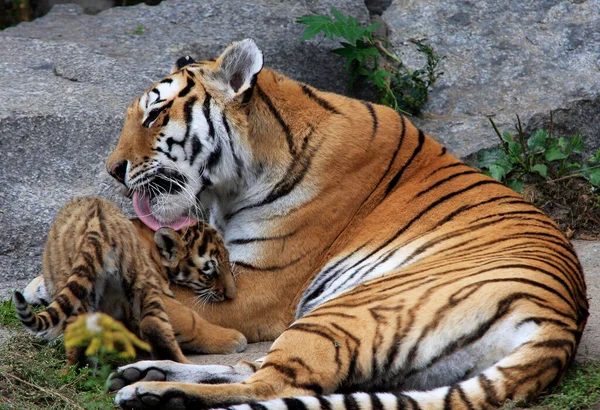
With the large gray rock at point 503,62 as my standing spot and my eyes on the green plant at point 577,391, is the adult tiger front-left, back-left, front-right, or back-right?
front-right

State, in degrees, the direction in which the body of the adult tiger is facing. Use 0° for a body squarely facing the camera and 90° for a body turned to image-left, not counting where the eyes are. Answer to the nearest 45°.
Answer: approximately 90°

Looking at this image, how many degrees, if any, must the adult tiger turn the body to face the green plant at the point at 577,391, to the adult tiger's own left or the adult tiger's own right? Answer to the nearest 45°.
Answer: approximately 135° to the adult tiger's own left

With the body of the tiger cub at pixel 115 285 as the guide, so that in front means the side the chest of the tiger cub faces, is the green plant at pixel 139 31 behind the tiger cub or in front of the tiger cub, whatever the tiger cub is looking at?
in front

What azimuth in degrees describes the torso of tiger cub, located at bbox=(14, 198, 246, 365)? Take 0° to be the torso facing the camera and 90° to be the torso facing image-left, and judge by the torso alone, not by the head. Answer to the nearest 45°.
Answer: approximately 225°

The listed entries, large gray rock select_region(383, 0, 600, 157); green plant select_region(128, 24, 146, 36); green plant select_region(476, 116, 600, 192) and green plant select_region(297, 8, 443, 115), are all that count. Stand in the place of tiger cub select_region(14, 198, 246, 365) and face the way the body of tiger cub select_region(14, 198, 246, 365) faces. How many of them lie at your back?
0

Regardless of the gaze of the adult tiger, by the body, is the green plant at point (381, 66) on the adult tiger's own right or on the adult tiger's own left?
on the adult tiger's own right

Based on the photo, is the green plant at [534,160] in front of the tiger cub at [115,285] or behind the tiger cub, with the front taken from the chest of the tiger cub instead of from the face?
in front

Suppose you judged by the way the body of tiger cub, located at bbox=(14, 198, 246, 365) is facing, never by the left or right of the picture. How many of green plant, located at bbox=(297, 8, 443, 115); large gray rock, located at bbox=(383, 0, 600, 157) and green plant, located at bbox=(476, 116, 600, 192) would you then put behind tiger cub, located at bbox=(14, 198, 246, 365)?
0

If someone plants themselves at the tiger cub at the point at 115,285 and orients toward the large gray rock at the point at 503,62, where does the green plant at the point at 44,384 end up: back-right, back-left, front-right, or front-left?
back-right

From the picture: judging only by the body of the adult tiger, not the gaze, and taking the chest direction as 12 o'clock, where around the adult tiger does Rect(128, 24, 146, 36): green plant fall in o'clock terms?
The green plant is roughly at 2 o'clock from the adult tiger.

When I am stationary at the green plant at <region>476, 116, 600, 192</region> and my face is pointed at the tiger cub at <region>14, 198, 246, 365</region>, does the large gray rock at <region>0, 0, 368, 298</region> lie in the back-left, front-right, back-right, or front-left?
front-right

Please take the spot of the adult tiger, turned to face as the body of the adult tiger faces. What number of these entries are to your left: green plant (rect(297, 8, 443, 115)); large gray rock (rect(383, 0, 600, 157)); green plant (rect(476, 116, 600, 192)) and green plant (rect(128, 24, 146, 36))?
0

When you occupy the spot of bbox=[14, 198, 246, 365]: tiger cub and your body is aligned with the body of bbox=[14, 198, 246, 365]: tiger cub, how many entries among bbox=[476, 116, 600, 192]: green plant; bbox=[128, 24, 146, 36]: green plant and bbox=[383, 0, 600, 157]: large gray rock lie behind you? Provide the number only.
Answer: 0

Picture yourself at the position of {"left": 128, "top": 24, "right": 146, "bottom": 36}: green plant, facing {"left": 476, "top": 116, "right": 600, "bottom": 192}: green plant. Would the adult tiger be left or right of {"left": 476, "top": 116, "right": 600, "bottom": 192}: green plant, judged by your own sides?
right
